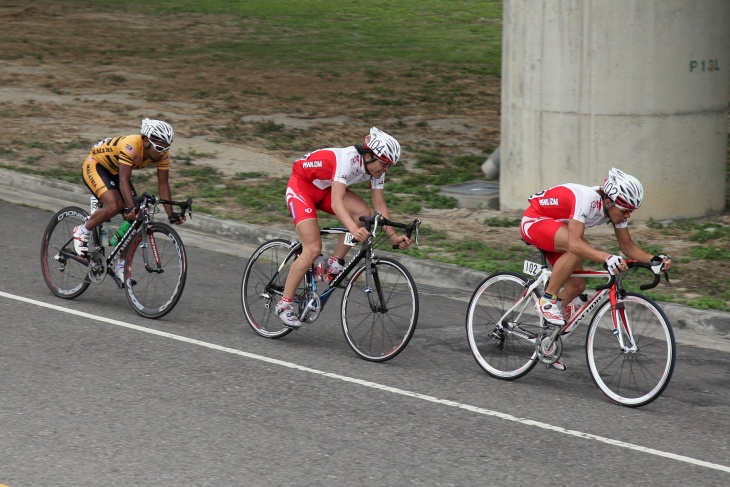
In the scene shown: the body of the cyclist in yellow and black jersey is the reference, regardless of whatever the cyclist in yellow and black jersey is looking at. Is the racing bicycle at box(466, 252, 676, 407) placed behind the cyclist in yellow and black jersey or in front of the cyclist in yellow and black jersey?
in front

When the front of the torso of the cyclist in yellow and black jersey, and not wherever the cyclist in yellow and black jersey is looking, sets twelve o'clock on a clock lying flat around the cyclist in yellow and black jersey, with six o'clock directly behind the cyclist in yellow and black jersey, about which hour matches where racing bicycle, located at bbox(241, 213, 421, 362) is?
The racing bicycle is roughly at 12 o'clock from the cyclist in yellow and black jersey.

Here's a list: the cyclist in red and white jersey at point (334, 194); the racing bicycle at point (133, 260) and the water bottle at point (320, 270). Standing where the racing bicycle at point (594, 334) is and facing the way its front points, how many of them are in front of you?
0

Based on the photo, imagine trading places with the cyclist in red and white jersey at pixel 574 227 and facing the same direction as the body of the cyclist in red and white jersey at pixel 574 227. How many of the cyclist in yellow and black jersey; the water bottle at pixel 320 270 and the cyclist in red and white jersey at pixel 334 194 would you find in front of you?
0

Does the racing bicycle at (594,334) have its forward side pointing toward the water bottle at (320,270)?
no

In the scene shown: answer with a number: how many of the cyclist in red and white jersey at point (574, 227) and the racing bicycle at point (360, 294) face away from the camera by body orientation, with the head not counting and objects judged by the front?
0

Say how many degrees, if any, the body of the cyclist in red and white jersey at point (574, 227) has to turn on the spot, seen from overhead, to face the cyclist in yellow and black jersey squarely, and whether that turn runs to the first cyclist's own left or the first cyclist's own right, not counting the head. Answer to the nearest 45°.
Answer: approximately 135° to the first cyclist's own right

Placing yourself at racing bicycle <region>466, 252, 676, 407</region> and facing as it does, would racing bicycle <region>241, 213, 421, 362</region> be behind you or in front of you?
behind

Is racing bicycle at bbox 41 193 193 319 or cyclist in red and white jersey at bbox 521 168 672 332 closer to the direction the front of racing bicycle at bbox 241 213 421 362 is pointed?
the cyclist in red and white jersey

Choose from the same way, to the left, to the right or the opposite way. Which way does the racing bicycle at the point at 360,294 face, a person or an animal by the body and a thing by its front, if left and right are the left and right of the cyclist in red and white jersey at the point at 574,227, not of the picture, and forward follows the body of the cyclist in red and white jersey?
the same way

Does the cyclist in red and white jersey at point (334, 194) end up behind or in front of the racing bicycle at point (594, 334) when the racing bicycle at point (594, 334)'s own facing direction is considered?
behind

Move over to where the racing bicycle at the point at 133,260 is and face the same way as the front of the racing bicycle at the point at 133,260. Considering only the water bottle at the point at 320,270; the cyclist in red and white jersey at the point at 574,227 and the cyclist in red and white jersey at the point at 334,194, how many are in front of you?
3

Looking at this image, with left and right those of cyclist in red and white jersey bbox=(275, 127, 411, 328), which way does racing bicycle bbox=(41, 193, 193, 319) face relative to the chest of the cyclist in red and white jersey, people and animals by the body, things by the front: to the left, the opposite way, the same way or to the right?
the same way

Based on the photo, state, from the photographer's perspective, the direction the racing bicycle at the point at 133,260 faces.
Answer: facing the viewer and to the right of the viewer

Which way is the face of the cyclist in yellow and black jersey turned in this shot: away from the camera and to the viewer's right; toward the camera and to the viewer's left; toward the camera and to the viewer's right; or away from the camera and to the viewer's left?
toward the camera and to the viewer's right

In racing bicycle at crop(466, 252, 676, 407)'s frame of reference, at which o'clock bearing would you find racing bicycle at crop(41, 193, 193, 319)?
racing bicycle at crop(41, 193, 193, 319) is roughly at 5 o'clock from racing bicycle at crop(466, 252, 676, 407).

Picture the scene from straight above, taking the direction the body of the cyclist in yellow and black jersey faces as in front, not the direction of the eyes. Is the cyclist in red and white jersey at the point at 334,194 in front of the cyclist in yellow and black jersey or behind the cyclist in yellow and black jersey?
in front

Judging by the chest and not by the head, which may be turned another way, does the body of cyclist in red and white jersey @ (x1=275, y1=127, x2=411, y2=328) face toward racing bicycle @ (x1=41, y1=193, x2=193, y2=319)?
no
